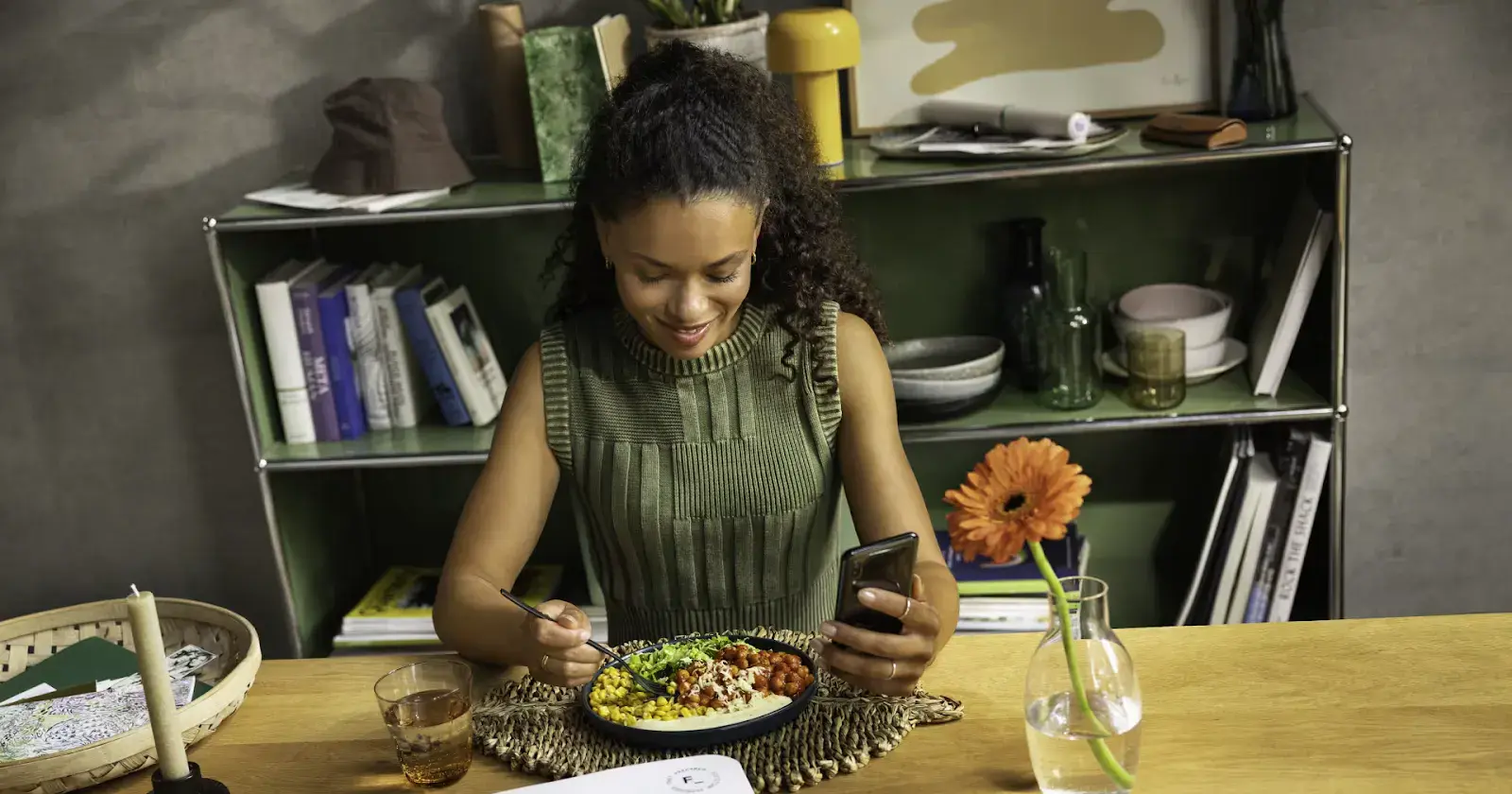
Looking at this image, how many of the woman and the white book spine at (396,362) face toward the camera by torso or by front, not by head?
2

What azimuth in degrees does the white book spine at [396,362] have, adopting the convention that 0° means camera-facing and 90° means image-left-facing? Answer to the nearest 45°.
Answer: approximately 0°

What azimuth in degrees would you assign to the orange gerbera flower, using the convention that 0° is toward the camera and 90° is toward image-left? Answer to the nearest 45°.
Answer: approximately 0°

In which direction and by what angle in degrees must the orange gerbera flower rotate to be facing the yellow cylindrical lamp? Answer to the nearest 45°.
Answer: approximately 180°

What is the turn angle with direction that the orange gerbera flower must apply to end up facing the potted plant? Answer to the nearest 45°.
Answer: approximately 180°

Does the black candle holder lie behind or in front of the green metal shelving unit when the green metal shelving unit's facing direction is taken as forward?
in front

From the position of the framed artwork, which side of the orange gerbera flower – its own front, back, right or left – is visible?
back
